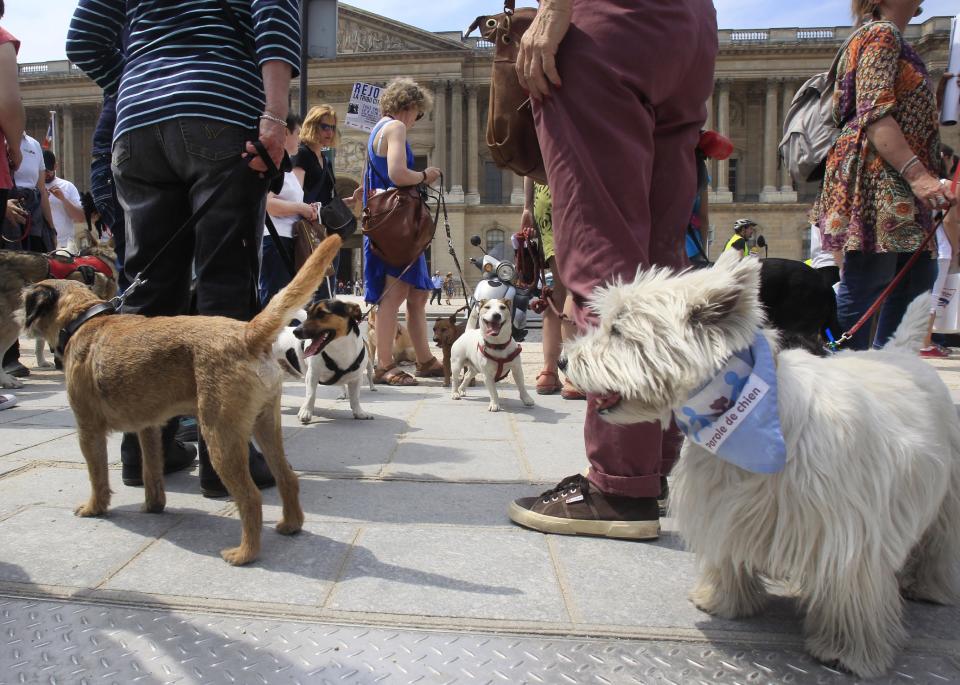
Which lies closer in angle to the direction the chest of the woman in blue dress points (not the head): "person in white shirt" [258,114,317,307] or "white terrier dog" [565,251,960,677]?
the white terrier dog

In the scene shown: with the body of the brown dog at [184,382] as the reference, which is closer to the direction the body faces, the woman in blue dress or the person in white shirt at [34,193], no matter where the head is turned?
the person in white shirt

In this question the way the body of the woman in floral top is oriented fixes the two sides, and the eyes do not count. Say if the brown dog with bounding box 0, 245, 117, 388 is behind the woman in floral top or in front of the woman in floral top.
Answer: behind

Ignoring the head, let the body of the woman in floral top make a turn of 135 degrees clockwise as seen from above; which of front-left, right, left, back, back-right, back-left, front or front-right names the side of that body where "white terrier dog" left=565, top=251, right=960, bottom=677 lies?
front-left

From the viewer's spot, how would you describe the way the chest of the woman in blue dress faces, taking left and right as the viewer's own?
facing to the right of the viewer

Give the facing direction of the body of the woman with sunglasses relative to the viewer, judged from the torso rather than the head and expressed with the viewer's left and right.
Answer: facing the viewer and to the right of the viewer

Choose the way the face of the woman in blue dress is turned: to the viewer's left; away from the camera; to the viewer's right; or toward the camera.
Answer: to the viewer's right

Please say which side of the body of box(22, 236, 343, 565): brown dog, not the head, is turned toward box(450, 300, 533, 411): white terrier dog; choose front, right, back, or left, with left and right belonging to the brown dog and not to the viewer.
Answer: right

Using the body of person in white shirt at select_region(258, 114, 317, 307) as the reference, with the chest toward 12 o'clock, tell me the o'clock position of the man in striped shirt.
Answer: The man in striped shirt is roughly at 3 o'clock from the person in white shirt.

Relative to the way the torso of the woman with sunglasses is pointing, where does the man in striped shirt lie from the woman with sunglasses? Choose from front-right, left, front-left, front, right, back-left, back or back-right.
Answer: front-right

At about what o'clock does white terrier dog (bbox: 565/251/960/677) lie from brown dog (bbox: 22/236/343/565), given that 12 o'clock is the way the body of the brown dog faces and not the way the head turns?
The white terrier dog is roughly at 6 o'clock from the brown dog.
